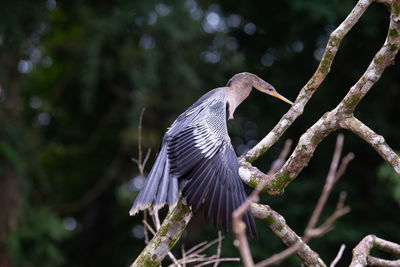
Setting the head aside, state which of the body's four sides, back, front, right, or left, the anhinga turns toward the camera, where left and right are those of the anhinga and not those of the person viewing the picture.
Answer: right

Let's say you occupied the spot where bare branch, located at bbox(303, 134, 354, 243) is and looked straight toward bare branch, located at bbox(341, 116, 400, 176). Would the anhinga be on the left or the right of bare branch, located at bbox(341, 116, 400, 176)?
left

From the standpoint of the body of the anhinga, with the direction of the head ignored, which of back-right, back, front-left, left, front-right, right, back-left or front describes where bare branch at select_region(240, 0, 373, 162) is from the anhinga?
front

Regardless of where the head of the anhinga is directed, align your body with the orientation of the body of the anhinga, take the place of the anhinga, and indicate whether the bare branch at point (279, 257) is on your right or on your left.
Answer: on your right

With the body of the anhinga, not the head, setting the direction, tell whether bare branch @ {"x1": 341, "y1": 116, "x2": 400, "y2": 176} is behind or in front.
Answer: in front

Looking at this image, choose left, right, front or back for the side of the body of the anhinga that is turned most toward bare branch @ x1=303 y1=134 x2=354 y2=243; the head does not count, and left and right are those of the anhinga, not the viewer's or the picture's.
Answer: right
